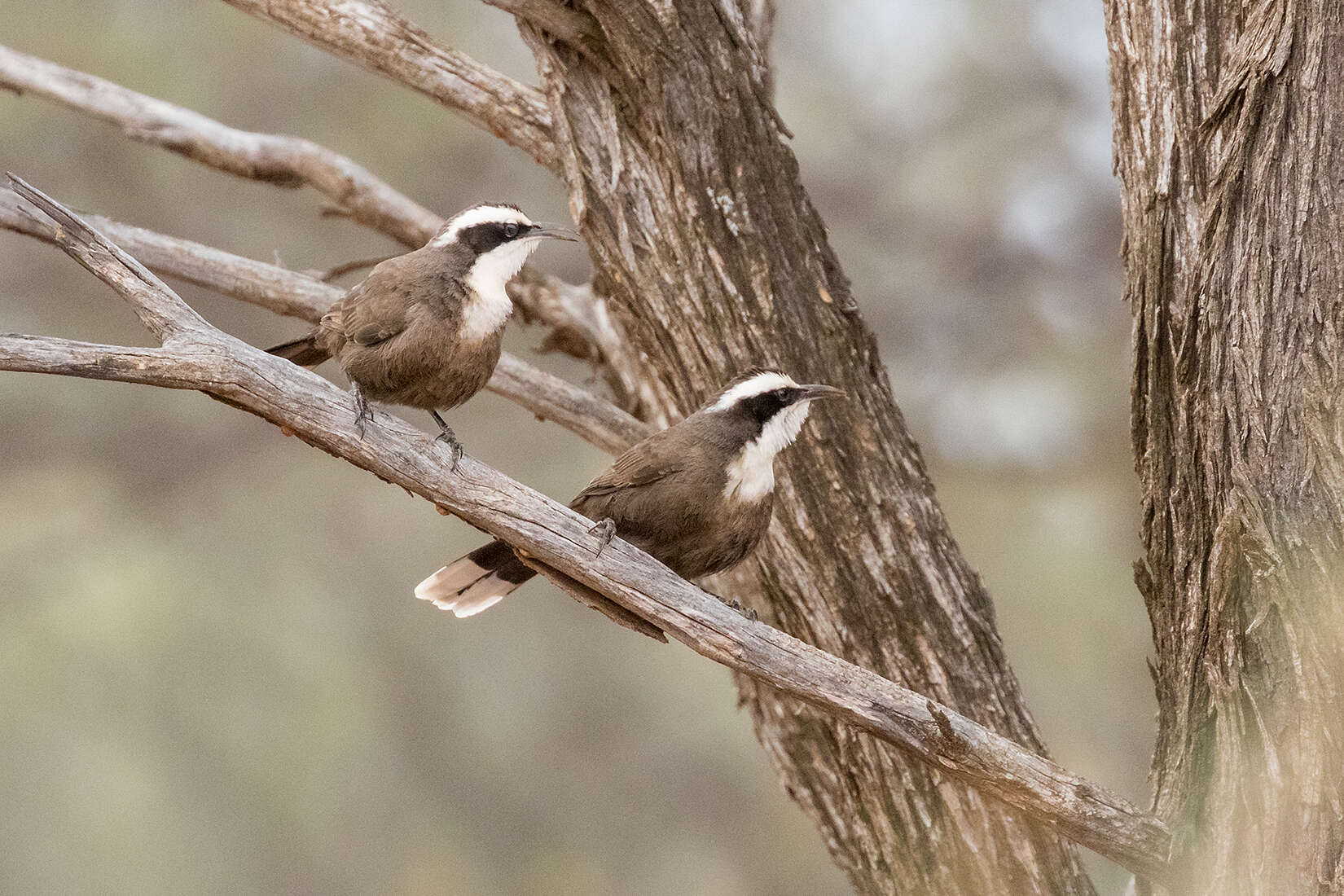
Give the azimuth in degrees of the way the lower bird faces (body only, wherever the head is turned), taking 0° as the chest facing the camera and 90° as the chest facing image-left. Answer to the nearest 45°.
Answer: approximately 270°

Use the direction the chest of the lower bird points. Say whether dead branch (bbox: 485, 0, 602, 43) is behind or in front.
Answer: behind

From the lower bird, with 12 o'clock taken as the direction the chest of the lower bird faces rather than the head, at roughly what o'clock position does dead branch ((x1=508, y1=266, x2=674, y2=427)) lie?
The dead branch is roughly at 8 o'clock from the lower bird.

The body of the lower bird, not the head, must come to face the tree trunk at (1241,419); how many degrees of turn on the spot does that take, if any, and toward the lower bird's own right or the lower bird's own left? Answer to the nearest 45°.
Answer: approximately 45° to the lower bird's own right

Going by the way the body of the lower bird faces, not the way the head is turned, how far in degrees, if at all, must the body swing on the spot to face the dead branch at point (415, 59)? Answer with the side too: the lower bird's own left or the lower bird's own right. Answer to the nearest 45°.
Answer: approximately 180°

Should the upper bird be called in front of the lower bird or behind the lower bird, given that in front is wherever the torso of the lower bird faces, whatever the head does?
behind

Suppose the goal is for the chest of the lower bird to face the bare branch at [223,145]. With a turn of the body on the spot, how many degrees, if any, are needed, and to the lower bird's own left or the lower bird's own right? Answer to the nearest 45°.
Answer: approximately 135° to the lower bird's own left

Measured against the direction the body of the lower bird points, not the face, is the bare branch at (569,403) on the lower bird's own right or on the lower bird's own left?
on the lower bird's own left
